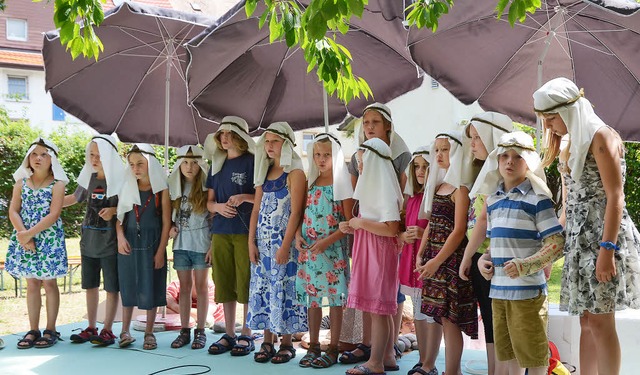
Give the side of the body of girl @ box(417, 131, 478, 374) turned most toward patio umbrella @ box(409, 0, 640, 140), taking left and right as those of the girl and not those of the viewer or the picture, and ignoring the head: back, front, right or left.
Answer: back

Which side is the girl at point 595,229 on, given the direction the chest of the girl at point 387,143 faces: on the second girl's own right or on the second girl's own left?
on the second girl's own left

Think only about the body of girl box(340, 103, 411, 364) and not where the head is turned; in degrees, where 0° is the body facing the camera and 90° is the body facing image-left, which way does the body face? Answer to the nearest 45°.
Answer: approximately 45°

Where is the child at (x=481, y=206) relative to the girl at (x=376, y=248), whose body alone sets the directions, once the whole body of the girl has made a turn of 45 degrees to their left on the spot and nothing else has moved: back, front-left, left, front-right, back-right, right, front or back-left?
left

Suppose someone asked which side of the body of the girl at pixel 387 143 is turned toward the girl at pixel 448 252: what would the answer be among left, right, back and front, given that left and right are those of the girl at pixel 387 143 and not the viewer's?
left

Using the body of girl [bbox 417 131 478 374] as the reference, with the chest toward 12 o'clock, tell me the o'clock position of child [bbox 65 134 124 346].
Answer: The child is roughly at 2 o'clock from the girl.
